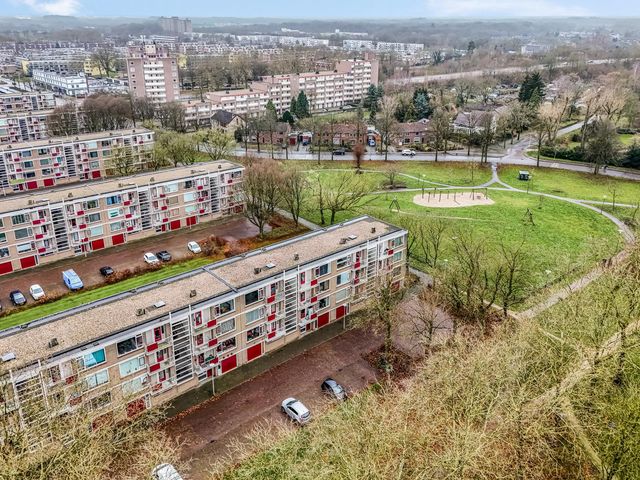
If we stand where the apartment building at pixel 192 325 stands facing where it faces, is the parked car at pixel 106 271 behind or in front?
behind

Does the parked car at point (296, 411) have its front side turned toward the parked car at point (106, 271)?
yes

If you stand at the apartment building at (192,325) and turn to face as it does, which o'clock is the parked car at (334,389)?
The parked car is roughly at 11 o'clock from the apartment building.

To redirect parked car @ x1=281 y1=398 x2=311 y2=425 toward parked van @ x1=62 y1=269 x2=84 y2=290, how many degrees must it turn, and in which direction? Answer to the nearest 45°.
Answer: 0° — it already faces it

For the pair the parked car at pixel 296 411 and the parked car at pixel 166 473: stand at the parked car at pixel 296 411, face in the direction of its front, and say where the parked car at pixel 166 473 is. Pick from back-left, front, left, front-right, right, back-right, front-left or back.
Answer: left

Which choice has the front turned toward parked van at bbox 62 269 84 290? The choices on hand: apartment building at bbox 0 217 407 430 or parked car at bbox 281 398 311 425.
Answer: parked car at bbox 281 398 311 425
